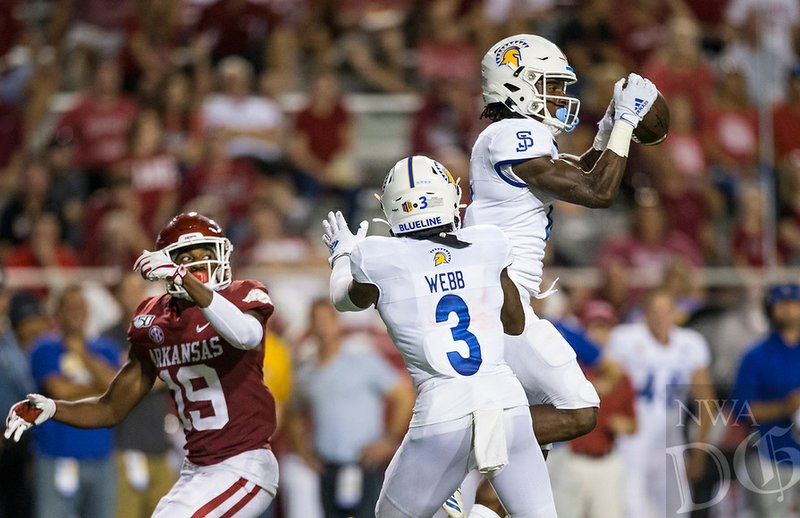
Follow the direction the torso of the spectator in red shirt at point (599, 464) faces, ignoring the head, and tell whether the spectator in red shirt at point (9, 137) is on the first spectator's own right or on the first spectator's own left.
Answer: on the first spectator's own right

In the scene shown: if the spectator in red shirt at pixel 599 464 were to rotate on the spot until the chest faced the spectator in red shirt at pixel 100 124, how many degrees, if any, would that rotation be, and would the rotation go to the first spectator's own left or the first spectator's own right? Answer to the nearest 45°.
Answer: approximately 135° to the first spectator's own right

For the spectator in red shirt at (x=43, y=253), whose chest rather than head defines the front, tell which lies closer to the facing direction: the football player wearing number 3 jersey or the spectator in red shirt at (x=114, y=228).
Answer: the football player wearing number 3 jersey

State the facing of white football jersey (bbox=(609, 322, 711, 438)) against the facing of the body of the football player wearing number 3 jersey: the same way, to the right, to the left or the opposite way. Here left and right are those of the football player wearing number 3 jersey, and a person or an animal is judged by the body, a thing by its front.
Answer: the opposite way

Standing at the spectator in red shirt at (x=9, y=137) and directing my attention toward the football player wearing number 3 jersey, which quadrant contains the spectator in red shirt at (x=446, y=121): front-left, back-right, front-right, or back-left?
front-left

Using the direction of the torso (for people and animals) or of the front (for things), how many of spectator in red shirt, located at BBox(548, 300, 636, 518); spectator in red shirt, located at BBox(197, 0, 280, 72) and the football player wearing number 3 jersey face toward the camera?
2

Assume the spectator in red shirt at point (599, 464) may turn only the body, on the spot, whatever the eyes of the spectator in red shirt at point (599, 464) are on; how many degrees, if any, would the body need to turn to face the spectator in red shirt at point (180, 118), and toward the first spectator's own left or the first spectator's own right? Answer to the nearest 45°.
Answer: approximately 135° to the first spectator's own right

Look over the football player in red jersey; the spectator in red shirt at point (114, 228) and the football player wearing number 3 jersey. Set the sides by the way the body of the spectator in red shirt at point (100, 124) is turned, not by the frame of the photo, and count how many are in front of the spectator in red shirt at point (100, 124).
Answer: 3

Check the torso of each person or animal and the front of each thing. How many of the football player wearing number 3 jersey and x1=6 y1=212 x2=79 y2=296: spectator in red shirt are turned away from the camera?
1

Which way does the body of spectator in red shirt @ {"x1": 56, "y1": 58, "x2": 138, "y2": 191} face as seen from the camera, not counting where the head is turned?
toward the camera

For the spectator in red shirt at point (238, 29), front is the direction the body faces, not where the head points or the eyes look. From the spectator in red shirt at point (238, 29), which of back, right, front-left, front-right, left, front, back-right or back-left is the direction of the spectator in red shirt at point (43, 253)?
front-right

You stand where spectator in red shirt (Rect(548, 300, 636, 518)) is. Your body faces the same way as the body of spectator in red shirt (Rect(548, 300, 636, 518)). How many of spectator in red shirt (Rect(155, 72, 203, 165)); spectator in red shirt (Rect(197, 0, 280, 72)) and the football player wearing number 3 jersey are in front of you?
1

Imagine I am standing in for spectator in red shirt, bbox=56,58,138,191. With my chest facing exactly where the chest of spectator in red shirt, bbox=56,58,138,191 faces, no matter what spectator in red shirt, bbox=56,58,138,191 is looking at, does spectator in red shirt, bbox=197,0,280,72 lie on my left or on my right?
on my left

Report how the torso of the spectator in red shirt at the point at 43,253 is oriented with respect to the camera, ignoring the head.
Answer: toward the camera

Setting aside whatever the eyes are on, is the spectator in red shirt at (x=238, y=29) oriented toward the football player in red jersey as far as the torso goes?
yes

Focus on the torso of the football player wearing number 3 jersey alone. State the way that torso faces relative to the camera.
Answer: away from the camera
